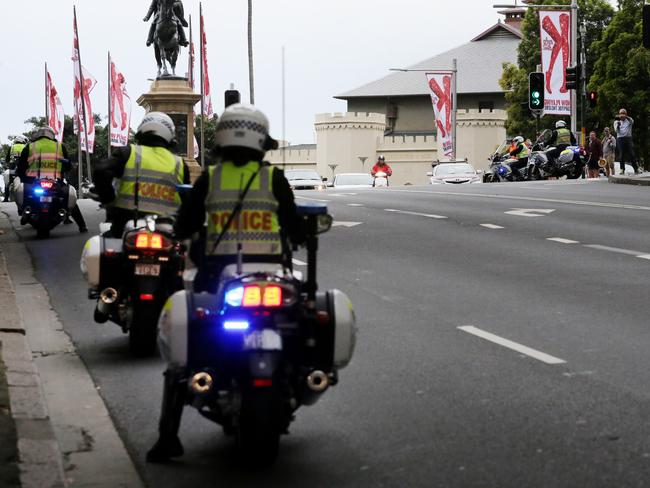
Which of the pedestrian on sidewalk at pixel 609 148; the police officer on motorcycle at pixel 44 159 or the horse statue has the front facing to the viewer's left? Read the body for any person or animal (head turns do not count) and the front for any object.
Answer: the pedestrian on sidewalk

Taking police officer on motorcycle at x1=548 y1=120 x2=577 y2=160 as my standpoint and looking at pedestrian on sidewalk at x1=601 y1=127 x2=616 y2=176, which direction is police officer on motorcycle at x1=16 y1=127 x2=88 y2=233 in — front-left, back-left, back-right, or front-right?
back-right

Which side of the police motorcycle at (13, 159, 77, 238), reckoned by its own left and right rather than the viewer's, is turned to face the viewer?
back

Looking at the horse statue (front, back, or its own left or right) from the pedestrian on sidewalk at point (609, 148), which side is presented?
left

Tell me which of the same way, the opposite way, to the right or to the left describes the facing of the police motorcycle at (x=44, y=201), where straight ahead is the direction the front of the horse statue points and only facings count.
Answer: the opposite way

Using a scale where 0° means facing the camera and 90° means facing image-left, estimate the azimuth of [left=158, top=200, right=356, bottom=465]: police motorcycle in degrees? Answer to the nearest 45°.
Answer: approximately 180°

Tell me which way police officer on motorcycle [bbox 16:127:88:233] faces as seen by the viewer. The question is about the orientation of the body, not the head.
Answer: away from the camera

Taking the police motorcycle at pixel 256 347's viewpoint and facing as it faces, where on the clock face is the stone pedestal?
The stone pedestal is roughly at 12 o'clock from the police motorcycle.

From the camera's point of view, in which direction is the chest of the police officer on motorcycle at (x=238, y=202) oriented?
away from the camera

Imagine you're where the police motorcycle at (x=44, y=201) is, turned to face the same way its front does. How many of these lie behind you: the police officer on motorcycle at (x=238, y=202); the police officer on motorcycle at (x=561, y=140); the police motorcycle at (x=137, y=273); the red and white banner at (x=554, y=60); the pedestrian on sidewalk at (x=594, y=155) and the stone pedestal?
2
